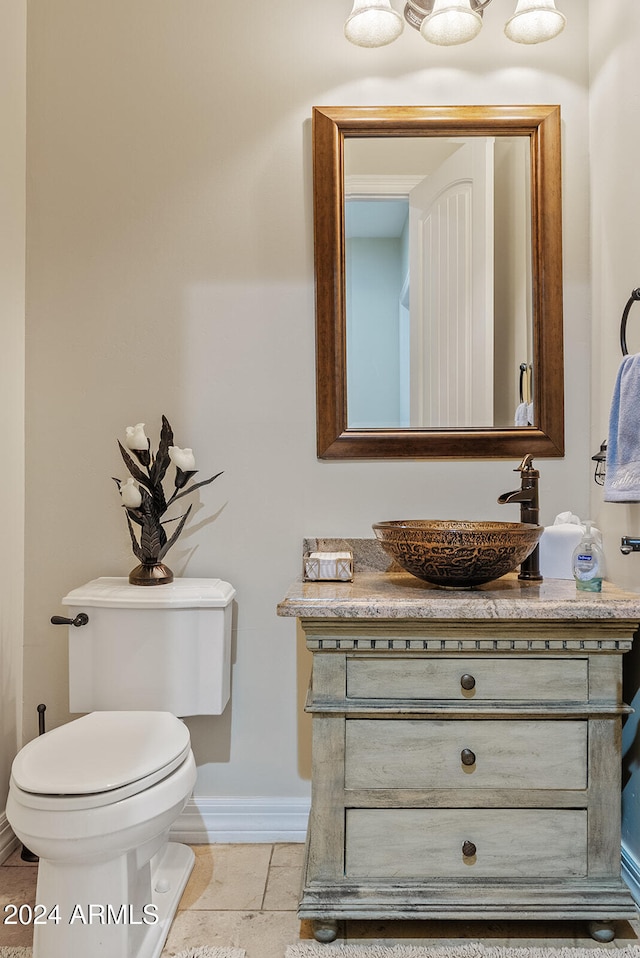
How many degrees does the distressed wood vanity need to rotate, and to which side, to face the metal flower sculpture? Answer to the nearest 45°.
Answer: approximately 90° to its right

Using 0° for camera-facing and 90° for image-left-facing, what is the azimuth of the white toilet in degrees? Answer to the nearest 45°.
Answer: approximately 45°

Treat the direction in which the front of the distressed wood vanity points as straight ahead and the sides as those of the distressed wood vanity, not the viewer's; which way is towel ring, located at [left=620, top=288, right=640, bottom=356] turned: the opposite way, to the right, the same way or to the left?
to the right

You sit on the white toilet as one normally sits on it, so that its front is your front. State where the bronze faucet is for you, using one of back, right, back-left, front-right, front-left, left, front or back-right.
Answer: back-left

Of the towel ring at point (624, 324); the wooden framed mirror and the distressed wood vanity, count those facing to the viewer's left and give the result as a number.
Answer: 1

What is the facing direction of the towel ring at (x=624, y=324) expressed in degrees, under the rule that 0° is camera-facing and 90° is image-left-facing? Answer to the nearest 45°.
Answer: approximately 90°

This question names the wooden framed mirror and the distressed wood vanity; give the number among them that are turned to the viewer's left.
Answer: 0

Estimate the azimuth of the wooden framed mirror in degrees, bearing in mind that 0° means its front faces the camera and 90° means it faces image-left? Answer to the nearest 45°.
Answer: approximately 0°

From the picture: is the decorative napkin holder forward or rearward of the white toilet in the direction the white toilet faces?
rearward
